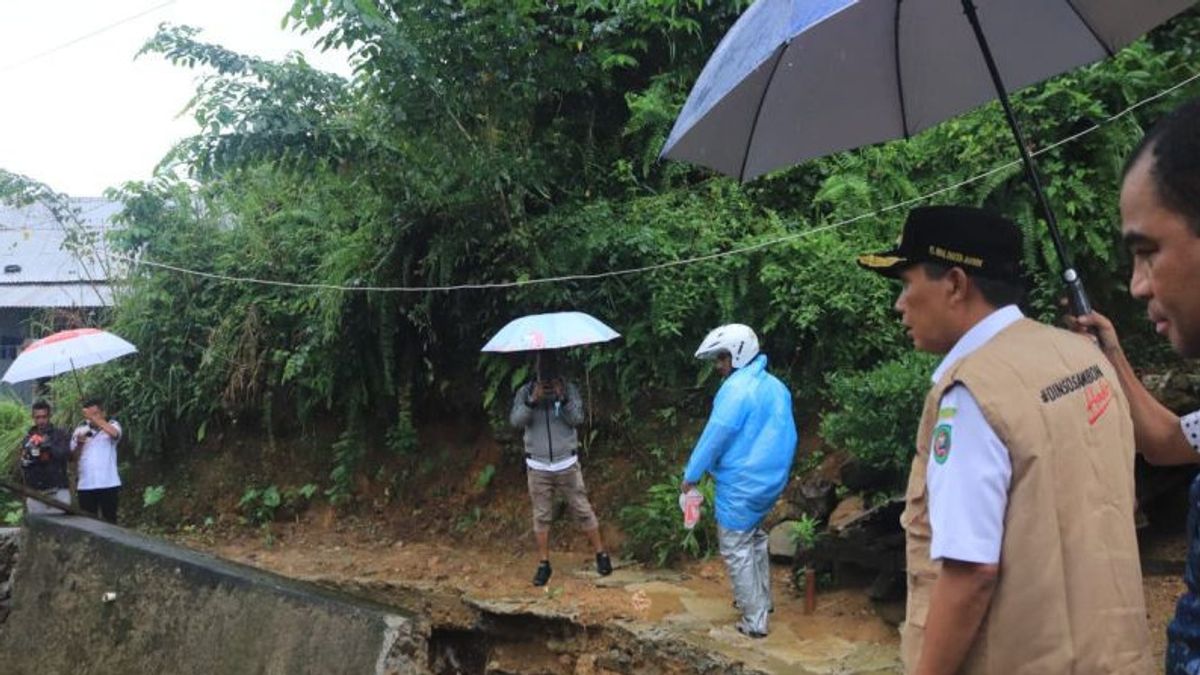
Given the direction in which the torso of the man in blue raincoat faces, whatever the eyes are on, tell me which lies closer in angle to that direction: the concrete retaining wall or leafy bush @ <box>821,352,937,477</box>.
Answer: the concrete retaining wall

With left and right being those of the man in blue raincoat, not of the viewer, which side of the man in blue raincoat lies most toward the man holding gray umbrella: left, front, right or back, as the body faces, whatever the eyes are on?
left

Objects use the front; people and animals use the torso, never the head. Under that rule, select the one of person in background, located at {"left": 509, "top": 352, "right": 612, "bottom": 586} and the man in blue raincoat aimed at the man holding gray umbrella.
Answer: the person in background

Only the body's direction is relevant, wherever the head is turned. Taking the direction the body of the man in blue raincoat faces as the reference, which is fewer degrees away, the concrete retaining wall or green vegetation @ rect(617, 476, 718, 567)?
the concrete retaining wall

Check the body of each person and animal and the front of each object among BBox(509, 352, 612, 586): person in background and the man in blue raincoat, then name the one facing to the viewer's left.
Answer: the man in blue raincoat

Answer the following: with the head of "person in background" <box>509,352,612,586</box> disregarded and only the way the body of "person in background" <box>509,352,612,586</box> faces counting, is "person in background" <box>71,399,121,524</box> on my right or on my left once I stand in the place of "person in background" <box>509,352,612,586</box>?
on my right

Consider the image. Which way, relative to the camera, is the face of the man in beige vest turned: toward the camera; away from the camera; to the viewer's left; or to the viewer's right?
to the viewer's left

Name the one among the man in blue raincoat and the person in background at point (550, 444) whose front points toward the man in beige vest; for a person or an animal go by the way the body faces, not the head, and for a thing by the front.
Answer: the person in background

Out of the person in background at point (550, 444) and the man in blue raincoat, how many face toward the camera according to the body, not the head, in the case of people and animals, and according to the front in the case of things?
1

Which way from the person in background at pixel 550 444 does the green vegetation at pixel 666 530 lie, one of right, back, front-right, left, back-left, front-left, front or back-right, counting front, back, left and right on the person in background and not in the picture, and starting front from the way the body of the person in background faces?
left

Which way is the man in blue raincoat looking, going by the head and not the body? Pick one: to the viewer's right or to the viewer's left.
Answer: to the viewer's left

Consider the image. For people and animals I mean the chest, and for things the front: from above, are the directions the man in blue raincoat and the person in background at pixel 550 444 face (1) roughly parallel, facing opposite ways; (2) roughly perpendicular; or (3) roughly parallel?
roughly perpendicular

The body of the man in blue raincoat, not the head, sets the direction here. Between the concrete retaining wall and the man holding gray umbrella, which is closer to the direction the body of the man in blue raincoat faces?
the concrete retaining wall

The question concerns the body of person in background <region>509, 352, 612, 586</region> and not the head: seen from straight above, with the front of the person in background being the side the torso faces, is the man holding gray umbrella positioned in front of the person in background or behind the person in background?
in front

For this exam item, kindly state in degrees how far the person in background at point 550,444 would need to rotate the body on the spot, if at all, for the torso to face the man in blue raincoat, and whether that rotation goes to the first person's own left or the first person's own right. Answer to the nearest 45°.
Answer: approximately 45° to the first person's own left

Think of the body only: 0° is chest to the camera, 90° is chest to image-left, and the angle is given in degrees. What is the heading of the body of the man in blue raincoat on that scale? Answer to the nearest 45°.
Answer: approximately 90°

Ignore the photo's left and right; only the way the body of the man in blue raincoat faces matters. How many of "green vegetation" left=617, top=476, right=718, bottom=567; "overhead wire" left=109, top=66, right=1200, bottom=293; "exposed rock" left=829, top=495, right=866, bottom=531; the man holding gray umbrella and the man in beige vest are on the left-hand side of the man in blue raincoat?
2
